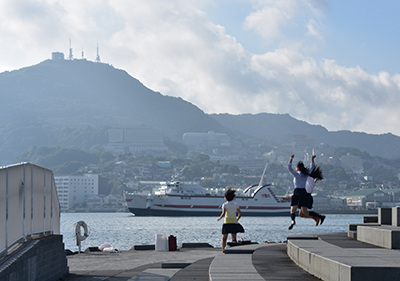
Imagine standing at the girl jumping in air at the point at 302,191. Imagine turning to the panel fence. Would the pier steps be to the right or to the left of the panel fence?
left

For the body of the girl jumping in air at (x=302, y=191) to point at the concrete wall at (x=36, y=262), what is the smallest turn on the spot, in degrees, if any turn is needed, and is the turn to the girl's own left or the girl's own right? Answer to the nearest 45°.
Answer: approximately 90° to the girl's own left

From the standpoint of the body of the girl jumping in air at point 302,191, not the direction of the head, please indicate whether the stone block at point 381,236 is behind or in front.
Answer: behind

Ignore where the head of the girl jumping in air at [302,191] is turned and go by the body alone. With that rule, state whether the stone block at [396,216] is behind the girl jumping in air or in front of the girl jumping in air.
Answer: behind

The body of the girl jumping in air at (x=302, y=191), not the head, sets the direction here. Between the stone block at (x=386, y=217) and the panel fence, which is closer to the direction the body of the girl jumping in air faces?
the panel fence

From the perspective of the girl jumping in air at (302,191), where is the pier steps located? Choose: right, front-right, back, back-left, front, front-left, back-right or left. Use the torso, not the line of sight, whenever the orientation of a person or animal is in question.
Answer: back-left

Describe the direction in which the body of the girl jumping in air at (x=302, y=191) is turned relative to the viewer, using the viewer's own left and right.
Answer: facing away from the viewer and to the left of the viewer
